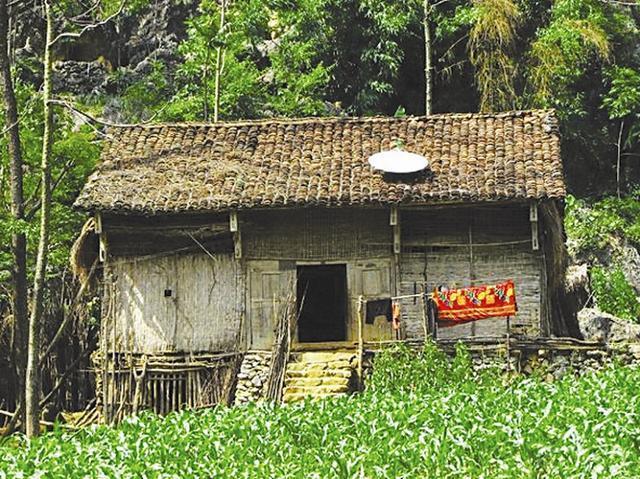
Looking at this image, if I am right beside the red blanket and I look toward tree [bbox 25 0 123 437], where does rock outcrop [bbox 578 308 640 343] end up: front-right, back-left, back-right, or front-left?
back-right

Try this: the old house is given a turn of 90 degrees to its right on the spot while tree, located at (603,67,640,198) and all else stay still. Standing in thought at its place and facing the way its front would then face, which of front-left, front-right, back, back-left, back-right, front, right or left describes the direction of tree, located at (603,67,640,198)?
back-right

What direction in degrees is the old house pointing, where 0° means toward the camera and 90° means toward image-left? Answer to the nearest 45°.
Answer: approximately 0°

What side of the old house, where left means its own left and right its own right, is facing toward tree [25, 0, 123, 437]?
right

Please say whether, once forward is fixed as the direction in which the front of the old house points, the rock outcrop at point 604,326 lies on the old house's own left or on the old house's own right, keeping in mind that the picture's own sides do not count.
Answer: on the old house's own left

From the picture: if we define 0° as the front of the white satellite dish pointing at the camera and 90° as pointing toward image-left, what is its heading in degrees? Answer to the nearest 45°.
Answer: approximately 0°
